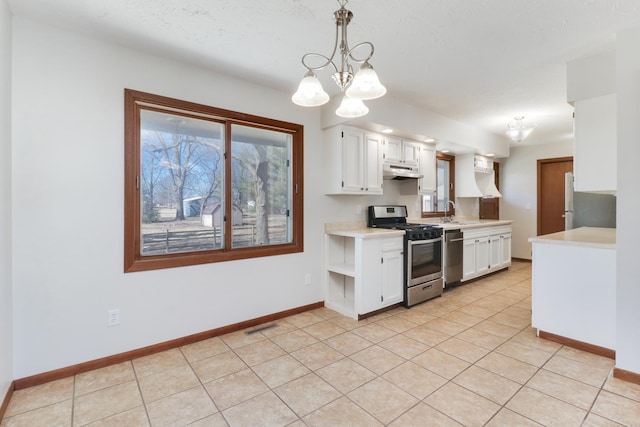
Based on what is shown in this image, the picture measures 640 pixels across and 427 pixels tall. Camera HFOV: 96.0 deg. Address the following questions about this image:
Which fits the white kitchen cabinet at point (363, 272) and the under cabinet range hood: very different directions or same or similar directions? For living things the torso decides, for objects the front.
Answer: same or similar directions

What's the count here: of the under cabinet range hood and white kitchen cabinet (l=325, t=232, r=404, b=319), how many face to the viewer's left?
0

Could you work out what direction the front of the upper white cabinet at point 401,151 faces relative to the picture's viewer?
facing the viewer and to the right of the viewer

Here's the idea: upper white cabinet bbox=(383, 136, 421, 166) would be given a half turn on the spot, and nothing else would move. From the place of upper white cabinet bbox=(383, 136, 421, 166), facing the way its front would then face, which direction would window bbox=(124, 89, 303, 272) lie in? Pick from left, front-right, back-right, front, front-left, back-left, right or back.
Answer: left

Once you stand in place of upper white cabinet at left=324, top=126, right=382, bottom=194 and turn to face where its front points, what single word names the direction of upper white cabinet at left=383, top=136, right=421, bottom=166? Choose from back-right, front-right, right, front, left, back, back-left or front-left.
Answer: left

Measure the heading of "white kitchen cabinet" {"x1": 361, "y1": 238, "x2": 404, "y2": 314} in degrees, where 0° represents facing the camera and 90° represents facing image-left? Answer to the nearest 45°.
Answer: approximately 315°

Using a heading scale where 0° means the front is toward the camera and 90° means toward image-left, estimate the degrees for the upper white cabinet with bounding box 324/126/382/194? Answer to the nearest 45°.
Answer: approximately 315°

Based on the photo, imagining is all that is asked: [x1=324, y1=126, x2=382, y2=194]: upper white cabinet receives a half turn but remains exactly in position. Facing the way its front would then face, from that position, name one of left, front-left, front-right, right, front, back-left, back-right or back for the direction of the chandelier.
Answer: back-left

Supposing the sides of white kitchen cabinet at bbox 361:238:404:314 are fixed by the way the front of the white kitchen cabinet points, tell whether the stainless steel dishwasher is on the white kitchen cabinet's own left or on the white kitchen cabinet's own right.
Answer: on the white kitchen cabinet's own left

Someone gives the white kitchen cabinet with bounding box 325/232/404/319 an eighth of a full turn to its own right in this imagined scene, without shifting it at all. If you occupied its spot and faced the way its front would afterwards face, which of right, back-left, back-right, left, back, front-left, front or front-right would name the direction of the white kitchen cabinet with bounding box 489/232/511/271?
back-left

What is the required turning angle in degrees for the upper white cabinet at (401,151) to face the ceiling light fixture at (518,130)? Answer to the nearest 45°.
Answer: approximately 90° to its left

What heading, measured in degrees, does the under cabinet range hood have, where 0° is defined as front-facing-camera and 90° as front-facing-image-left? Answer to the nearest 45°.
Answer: approximately 315°

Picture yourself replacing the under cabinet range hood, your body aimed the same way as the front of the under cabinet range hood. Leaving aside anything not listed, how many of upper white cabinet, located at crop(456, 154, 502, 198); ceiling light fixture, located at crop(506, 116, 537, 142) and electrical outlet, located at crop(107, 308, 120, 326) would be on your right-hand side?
1

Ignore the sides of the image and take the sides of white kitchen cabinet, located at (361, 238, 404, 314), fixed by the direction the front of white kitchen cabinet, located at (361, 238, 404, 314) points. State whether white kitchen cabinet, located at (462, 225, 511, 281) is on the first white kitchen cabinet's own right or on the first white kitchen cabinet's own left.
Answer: on the first white kitchen cabinet's own left

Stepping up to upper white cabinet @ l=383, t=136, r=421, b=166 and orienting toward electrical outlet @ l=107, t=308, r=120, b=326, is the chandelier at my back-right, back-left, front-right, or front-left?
front-left

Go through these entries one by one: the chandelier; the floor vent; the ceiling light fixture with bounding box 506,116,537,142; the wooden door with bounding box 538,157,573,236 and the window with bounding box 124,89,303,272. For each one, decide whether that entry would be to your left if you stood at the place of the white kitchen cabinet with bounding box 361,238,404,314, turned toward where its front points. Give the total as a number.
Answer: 2

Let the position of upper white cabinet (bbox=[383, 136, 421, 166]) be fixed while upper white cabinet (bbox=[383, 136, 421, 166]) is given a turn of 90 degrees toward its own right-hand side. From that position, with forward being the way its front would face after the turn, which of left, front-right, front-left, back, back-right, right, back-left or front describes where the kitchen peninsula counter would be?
left

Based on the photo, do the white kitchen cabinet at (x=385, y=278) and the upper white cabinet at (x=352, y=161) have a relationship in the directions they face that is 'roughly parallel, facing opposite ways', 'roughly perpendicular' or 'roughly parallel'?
roughly parallel
